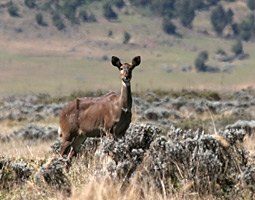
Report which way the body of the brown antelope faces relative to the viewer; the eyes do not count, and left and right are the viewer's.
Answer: facing the viewer and to the right of the viewer
